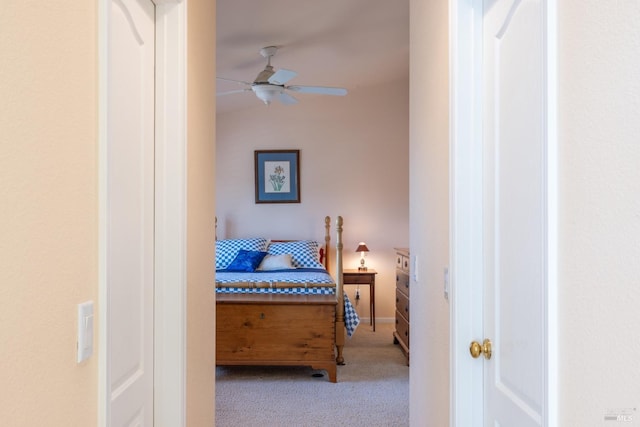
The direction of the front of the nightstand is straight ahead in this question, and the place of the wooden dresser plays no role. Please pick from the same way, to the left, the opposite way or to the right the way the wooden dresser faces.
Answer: to the right

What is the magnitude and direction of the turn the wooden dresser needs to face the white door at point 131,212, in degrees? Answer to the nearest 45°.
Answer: approximately 90° to its left

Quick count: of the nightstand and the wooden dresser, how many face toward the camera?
1

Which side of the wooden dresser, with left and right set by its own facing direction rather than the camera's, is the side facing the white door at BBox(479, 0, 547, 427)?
left

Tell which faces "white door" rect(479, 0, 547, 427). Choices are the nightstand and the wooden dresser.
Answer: the nightstand

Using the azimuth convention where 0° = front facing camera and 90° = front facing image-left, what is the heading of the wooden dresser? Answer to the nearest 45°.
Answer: approximately 90°

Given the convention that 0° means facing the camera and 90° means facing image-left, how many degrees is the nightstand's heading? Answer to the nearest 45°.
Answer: approximately 0°

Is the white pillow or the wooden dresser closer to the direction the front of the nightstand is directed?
the wooden dresser

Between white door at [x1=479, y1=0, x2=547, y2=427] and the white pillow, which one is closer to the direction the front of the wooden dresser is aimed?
the white pillow
